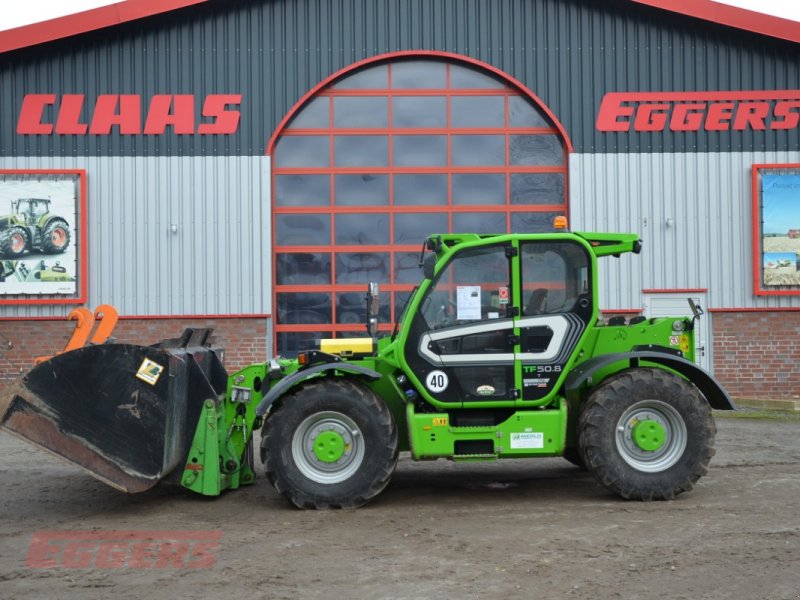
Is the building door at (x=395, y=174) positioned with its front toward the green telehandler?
yes

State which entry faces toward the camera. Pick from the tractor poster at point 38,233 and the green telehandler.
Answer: the tractor poster

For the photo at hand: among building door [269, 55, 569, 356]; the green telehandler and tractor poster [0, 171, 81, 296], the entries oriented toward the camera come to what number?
2

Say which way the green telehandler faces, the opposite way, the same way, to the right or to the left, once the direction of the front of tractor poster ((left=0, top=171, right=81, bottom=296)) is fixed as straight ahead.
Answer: to the right

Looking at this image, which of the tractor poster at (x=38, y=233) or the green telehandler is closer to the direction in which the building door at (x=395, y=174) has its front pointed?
the green telehandler

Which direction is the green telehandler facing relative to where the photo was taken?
to the viewer's left

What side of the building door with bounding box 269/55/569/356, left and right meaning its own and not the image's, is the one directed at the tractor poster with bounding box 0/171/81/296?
right

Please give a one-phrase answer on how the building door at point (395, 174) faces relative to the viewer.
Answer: facing the viewer

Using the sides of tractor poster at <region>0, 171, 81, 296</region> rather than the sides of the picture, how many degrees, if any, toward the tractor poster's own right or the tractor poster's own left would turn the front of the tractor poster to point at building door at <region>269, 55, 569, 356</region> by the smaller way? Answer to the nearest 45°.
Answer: approximately 90° to the tractor poster's own left

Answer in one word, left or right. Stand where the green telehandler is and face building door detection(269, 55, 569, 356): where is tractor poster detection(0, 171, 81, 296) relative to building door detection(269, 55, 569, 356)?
left

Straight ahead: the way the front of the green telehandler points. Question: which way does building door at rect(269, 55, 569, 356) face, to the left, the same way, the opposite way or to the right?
to the left

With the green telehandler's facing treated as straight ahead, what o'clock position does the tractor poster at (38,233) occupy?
The tractor poster is roughly at 2 o'clock from the green telehandler.

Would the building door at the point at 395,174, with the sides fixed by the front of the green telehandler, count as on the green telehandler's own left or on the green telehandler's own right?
on the green telehandler's own right

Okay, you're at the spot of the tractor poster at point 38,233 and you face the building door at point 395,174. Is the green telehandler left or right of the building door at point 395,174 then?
right
